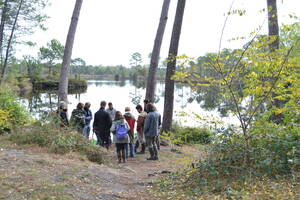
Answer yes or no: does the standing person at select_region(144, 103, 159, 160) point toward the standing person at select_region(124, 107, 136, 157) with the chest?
yes

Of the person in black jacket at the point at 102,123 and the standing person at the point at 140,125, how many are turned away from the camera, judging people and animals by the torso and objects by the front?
1

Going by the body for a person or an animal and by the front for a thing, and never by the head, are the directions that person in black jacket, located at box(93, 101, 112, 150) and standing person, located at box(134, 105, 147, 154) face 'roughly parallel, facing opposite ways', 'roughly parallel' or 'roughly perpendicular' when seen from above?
roughly perpendicular

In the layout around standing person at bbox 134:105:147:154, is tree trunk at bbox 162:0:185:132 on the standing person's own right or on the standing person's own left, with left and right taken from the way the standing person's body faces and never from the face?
on the standing person's own right

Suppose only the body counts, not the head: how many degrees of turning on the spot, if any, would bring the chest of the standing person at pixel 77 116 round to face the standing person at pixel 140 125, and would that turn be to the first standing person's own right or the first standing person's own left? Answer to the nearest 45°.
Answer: approximately 45° to the first standing person's own right

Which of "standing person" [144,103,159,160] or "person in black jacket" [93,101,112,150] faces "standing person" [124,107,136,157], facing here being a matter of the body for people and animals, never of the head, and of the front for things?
"standing person" [144,103,159,160]

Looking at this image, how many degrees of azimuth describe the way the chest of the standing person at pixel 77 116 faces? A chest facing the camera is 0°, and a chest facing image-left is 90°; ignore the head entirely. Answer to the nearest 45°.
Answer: approximately 225°

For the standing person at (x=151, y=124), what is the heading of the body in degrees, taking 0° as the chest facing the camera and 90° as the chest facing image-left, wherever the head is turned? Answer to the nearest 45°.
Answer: approximately 135°

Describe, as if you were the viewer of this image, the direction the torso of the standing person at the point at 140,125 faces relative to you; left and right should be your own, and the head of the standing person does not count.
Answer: facing to the left of the viewer
